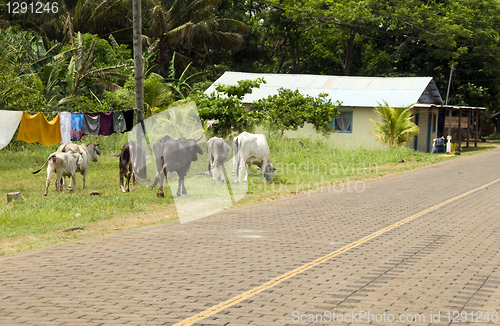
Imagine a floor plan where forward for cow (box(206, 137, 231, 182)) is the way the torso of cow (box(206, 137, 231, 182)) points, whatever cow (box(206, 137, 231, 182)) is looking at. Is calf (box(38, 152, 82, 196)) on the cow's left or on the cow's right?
on the cow's left

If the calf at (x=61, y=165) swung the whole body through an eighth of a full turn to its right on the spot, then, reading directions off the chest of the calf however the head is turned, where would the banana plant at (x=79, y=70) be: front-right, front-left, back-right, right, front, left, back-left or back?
left

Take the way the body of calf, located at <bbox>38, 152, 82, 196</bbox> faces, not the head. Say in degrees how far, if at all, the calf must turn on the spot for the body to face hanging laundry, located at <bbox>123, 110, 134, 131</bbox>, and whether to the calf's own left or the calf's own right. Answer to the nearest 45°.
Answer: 0° — it already faces it

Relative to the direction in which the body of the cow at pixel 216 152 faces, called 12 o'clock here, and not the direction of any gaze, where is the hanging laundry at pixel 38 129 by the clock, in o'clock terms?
The hanging laundry is roughly at 9 o'clock from the cow.

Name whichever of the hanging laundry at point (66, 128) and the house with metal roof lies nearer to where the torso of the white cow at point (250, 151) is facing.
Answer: the house with metal roof

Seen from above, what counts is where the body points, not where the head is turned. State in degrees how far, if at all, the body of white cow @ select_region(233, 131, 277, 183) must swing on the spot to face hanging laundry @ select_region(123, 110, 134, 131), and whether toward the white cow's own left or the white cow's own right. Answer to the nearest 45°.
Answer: approximately 135° to the white cow's own left

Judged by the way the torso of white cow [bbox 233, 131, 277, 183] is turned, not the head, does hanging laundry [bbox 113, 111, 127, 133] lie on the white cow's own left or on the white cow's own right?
on the white cow's own left

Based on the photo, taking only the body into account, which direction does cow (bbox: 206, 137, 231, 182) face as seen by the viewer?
away from the camera

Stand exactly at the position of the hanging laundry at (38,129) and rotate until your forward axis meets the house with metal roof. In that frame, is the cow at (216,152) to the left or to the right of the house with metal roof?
right

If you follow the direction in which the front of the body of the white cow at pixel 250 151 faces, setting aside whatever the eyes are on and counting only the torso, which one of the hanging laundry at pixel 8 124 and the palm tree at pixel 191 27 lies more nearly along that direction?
the palm tree
